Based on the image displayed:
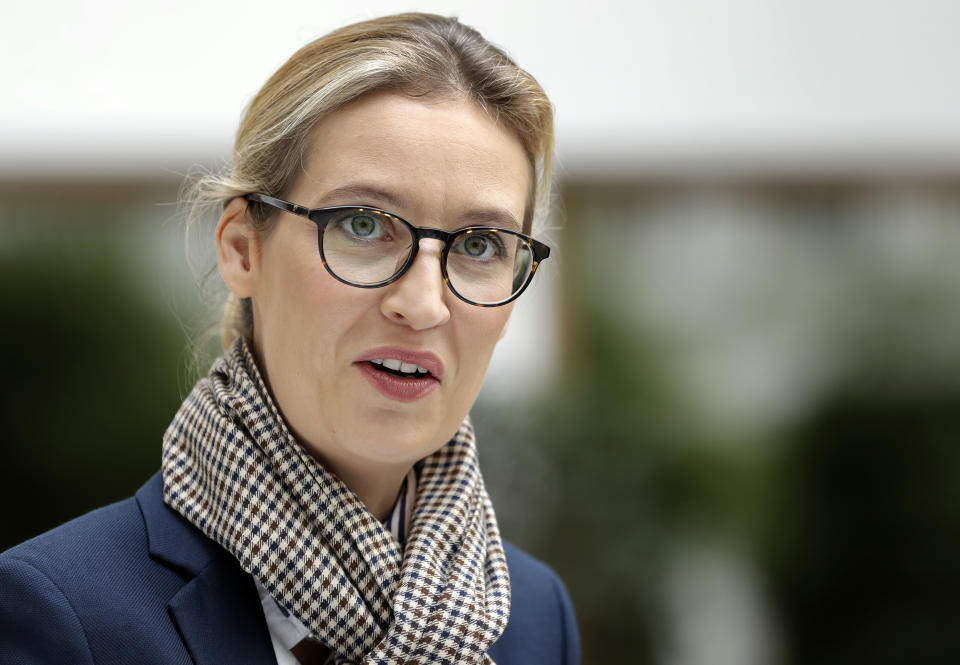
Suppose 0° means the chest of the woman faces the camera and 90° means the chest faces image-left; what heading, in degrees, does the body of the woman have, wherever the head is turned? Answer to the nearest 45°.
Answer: approximately 315°

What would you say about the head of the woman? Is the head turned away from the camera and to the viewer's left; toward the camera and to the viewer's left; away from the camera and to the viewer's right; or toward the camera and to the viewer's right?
toward the camera and to the viewer's right
